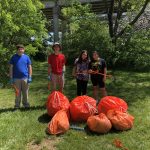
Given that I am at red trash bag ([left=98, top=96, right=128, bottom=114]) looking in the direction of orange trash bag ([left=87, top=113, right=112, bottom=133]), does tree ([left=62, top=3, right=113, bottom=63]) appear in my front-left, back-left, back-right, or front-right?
back-right

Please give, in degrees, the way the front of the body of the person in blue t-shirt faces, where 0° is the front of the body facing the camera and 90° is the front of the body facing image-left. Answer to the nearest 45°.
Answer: approximately 0°

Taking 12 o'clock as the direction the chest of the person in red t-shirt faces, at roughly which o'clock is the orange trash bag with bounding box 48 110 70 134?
The orange trash bag is roughly at 12 o'clock from the person in red t-shirt.

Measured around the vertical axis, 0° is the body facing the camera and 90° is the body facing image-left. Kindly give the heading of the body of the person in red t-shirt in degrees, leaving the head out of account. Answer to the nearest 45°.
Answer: approximately 0°

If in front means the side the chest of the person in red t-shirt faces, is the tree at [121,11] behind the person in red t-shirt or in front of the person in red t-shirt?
behind

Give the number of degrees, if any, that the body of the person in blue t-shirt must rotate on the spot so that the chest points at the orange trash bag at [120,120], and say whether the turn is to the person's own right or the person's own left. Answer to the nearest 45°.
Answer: approximately 45° to the person's own left

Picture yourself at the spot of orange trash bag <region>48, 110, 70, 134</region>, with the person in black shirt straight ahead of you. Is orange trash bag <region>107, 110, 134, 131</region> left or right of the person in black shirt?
right

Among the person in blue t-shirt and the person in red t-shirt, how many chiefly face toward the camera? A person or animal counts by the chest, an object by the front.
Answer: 2
